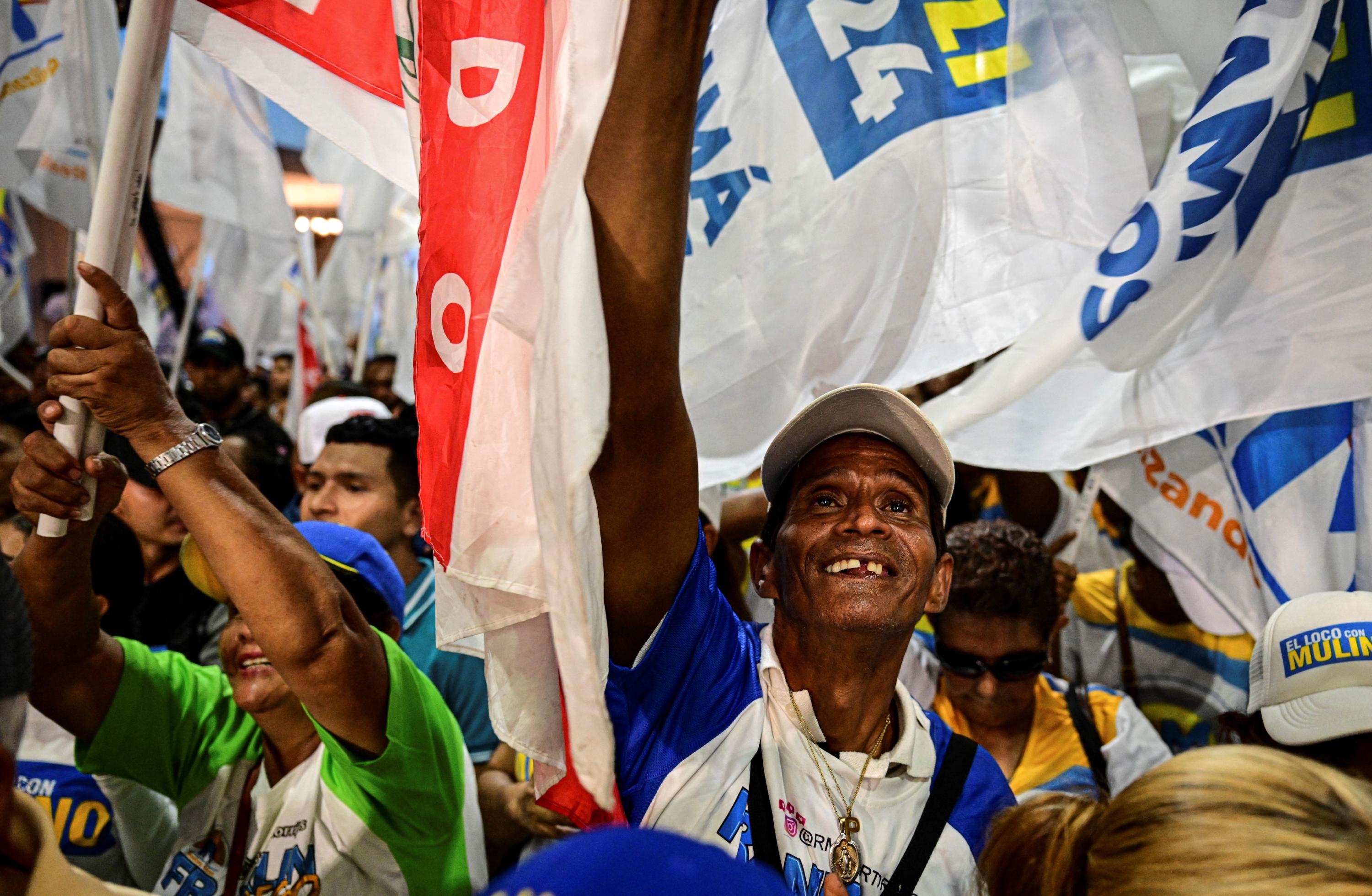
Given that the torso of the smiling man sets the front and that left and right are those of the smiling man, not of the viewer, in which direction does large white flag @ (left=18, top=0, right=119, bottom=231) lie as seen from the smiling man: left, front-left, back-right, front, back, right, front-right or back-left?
back-right

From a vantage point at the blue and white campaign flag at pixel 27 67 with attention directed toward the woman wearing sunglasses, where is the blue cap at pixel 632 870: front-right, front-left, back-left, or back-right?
front-right

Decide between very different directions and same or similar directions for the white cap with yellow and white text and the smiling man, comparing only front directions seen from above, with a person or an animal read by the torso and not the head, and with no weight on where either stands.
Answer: same or similar directions

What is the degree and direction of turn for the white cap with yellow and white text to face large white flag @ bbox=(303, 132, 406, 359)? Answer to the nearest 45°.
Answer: approximately 135° to its right

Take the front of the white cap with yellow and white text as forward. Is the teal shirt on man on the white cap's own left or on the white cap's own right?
on the white cap's own right

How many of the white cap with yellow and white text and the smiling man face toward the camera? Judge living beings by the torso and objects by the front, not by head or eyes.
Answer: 2

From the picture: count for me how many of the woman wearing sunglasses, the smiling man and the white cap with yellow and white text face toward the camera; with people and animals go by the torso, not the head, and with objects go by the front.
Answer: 3

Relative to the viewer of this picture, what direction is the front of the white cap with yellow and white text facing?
facing the viewer

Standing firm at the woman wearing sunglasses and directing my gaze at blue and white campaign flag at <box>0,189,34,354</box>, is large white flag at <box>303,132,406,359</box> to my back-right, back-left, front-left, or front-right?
front-right

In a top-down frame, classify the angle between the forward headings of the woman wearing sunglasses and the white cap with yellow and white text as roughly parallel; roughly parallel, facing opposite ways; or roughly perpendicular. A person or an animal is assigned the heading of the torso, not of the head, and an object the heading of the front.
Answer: roughly parallel

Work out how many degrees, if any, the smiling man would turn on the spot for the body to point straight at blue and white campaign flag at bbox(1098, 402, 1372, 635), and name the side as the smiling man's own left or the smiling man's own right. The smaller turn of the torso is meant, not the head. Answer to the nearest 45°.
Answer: approximately 135° to the smiling man's own left

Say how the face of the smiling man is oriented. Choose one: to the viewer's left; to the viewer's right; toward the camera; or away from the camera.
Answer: toward the camera

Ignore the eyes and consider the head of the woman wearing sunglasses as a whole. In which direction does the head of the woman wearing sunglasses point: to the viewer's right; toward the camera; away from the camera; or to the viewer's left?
toward the camera

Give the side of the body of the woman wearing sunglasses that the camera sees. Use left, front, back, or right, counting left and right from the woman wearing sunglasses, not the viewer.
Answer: front

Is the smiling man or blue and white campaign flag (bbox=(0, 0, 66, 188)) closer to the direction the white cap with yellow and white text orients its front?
the smiling man
